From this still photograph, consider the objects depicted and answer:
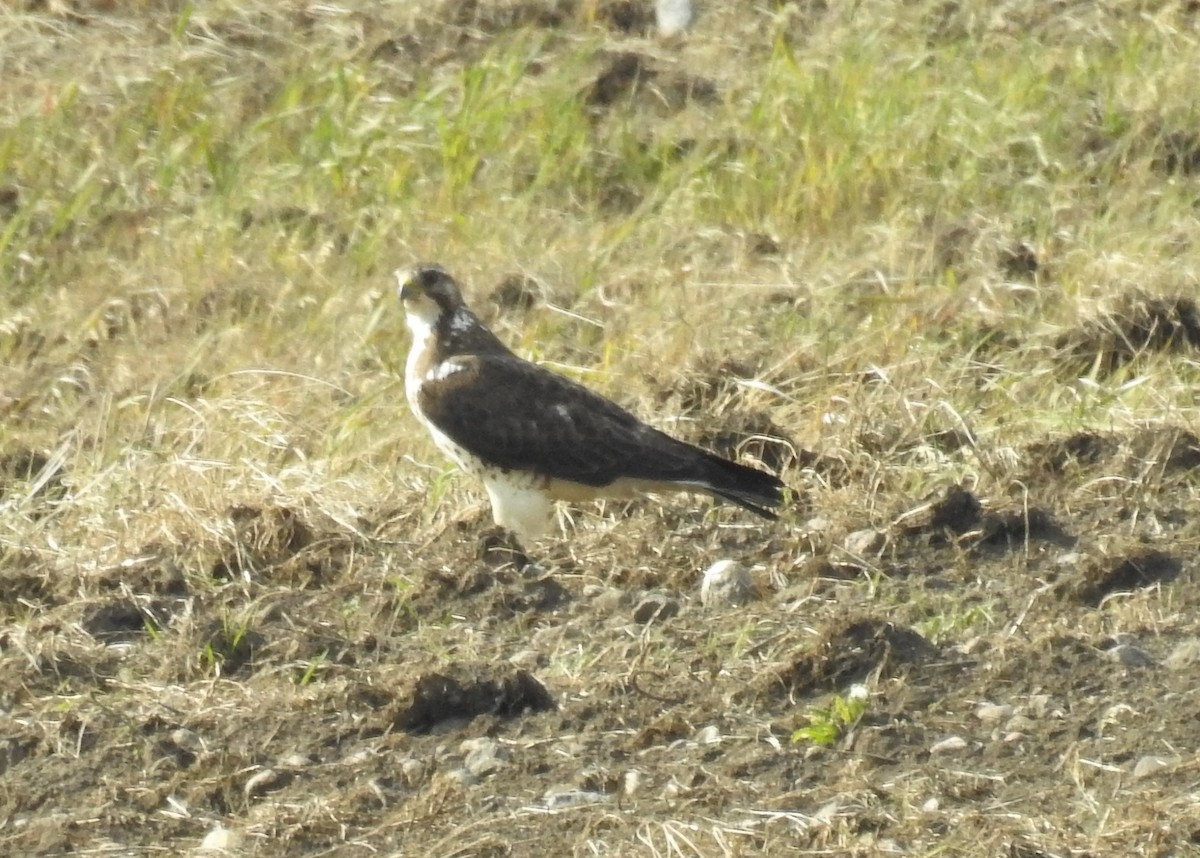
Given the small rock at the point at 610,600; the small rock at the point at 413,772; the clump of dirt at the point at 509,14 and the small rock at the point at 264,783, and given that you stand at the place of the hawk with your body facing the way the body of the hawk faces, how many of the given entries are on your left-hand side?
3

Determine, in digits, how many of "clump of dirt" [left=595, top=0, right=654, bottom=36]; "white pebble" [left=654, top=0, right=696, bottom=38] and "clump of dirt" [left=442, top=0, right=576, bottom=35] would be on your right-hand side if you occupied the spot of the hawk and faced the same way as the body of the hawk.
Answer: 3

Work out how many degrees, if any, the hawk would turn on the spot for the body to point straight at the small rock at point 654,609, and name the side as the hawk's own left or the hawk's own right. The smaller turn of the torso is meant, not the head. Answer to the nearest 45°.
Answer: approximately 90° to the hawk's own left

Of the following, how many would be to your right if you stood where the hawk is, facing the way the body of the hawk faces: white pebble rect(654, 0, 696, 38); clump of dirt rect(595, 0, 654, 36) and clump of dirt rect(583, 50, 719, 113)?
3

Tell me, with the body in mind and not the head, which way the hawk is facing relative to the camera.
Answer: to the viewer's left

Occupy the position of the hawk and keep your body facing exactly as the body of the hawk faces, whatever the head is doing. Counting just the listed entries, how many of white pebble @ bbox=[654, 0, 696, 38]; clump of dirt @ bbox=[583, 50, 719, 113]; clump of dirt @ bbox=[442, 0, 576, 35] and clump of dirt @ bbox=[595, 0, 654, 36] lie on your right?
4

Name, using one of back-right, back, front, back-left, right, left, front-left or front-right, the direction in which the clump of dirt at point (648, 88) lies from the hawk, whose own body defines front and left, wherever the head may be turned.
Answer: right

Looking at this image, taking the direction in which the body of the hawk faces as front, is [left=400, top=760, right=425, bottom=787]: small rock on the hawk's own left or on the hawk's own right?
on the hawk's own left

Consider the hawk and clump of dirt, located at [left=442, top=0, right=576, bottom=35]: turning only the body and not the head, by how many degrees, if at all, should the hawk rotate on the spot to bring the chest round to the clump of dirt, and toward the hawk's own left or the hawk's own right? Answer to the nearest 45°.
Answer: approximately 90° to the hawk's own right

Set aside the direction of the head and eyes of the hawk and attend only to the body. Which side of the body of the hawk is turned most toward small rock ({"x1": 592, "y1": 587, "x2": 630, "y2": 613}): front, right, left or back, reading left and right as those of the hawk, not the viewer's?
left

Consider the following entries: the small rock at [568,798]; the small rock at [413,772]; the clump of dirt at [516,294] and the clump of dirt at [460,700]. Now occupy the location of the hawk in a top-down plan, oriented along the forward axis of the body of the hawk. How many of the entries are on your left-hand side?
3

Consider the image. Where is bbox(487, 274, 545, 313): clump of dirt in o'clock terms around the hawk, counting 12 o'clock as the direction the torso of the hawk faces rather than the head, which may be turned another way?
The clump of dirt is roughly at 3 o'clock from the hawk.

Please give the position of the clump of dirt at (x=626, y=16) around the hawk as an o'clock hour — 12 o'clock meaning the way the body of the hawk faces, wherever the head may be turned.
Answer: The clump of dirt is roughly at 3 o'clock from the hawk.

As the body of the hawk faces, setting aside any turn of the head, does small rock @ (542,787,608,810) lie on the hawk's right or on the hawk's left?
on the hawk's left

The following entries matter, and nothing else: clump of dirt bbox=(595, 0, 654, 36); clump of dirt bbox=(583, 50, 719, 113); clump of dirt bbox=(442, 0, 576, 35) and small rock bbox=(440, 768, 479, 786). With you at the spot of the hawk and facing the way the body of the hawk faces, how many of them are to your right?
3

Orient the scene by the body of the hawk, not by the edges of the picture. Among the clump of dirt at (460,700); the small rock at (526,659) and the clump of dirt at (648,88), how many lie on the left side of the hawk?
2

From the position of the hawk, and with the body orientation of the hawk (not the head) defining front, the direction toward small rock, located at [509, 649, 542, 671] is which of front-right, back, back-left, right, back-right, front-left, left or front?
left
